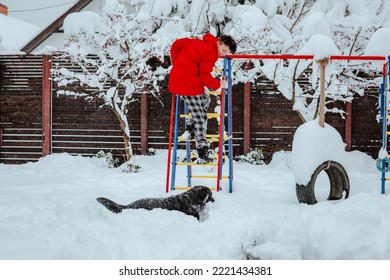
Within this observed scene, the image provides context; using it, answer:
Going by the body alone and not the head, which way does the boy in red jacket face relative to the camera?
to the viewer's right

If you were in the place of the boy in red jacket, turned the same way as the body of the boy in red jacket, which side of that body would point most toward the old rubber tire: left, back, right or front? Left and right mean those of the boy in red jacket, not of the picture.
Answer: front

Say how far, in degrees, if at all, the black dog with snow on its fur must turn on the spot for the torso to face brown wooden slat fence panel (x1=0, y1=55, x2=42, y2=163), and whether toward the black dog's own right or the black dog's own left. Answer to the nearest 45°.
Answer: approximately 135° to the black dog's own left

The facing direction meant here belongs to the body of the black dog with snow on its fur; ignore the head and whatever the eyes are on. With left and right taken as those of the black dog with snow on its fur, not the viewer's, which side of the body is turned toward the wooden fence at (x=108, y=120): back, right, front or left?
left

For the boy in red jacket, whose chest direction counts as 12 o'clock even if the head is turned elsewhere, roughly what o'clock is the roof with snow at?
The roof with snow is roughly at 8 o'clock from the boy in red jacket.

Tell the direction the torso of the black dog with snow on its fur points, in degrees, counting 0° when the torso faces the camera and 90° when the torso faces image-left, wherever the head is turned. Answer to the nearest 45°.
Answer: approximately 270°
